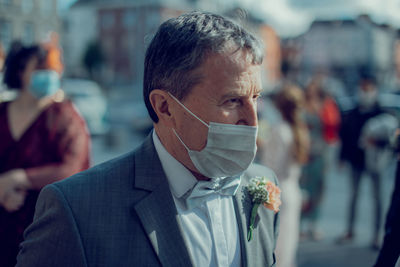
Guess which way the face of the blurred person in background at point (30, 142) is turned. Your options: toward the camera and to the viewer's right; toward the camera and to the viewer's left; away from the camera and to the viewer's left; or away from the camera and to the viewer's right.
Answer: toward the camera and to the viewer's right

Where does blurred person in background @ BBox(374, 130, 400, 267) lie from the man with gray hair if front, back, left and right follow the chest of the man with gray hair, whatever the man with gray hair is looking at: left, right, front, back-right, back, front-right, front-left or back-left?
front-left

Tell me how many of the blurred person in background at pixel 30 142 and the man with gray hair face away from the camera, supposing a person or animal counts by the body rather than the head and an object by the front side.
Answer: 0

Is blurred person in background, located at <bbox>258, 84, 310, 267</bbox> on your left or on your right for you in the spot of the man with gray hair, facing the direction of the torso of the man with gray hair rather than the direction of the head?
on your left

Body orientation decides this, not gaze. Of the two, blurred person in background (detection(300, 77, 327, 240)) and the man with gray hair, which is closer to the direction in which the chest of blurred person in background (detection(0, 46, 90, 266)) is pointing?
the man with gray hair

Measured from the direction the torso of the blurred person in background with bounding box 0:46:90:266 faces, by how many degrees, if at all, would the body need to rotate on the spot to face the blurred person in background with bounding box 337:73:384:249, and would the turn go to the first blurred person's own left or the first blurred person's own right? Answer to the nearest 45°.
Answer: approximately 135° to the first blurred person's own left

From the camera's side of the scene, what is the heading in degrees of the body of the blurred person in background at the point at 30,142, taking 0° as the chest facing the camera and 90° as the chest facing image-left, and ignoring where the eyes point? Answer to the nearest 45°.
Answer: approximately 0°

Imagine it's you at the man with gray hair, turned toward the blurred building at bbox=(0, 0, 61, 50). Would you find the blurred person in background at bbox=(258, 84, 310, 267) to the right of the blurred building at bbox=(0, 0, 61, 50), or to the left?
right

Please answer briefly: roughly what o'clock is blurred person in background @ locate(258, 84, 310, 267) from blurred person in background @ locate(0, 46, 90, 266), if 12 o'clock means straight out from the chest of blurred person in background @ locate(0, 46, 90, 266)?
blurred person in background @ locate(258, 84, 310, 267) is roughly at 8 o'clock from blurred person in background @ locate(0, 46, 90, 266).

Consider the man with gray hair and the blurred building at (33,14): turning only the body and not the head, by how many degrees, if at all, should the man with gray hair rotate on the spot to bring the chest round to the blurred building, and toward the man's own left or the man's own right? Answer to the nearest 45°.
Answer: approximately 135° to the man's own left

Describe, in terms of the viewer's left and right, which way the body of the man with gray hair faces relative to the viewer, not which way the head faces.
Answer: facing the viewer and to the right of the viewer
